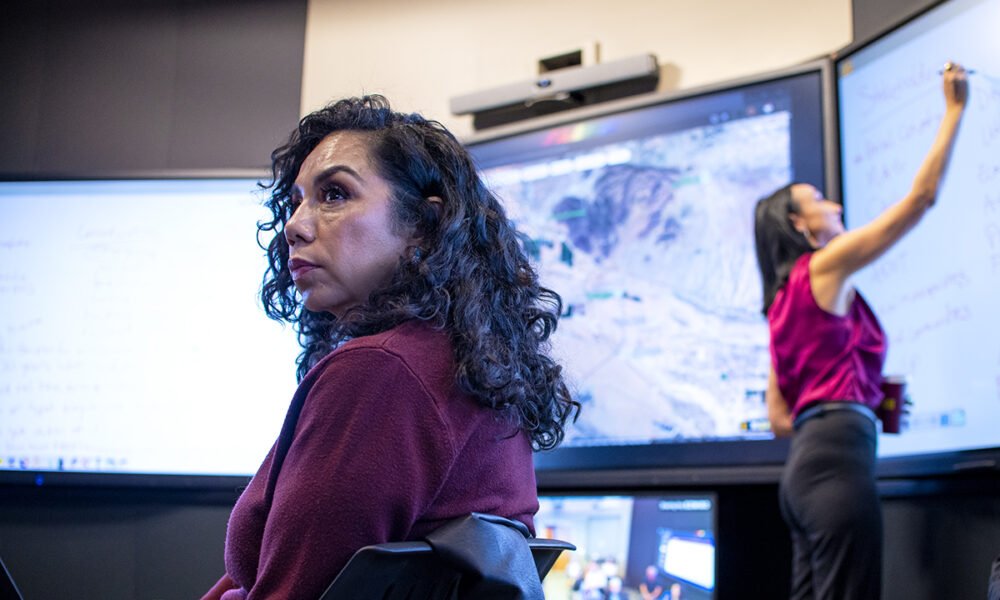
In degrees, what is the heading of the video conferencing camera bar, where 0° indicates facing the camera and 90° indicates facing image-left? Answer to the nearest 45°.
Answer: approximately 45°

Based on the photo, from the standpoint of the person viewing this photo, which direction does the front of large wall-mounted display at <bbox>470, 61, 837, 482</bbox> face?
facing the viewer and to the left of the viewer

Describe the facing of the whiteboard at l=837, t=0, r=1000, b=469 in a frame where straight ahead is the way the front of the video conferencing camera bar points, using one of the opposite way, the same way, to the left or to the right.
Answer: the same way

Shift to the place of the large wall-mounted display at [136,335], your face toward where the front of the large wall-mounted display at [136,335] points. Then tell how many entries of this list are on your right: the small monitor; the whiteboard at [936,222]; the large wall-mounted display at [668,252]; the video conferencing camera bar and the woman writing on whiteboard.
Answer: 0

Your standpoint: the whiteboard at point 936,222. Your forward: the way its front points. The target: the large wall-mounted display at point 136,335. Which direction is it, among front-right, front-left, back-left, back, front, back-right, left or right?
front-right

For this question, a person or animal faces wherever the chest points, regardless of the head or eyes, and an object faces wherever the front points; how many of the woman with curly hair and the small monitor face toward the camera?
1

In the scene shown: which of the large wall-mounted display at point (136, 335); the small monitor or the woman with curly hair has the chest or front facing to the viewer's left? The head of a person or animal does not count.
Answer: the woman with curly hair

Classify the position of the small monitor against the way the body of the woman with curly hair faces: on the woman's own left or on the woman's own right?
on the woman's own right

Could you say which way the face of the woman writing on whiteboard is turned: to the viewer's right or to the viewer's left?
to the viewer's right

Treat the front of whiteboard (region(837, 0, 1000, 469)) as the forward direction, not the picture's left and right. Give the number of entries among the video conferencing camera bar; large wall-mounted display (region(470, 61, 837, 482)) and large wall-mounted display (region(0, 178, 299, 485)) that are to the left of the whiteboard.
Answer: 0

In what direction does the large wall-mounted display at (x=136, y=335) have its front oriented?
toward the camera

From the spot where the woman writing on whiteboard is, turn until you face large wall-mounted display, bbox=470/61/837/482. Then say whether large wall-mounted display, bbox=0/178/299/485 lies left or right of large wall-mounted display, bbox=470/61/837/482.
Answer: left

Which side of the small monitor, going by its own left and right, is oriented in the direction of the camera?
front

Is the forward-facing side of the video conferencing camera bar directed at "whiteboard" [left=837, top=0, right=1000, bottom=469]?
no

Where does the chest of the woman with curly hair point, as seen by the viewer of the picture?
to the viewer's left

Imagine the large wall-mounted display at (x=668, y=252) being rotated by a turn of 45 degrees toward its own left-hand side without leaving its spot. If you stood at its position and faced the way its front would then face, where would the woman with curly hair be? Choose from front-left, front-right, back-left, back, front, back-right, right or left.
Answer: front

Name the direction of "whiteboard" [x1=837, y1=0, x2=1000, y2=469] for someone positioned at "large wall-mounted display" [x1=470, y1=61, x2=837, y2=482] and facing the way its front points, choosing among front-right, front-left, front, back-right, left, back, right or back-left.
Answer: left
